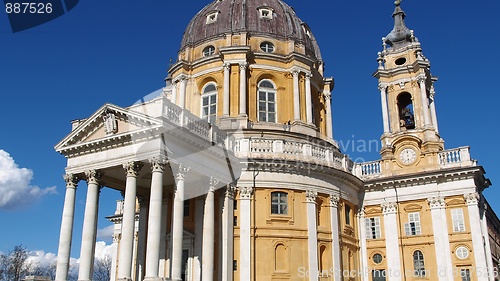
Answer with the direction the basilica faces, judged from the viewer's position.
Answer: facing the viewer and to the left of the viewer
